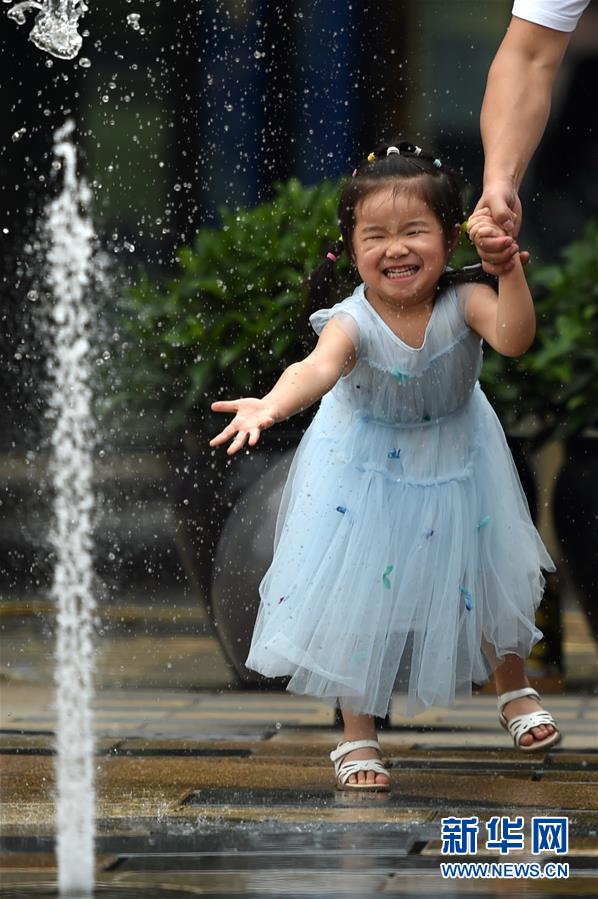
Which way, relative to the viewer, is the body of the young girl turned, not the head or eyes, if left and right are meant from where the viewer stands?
facing the viewer

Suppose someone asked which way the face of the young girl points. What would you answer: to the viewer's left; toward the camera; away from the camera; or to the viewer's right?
toward the camera
